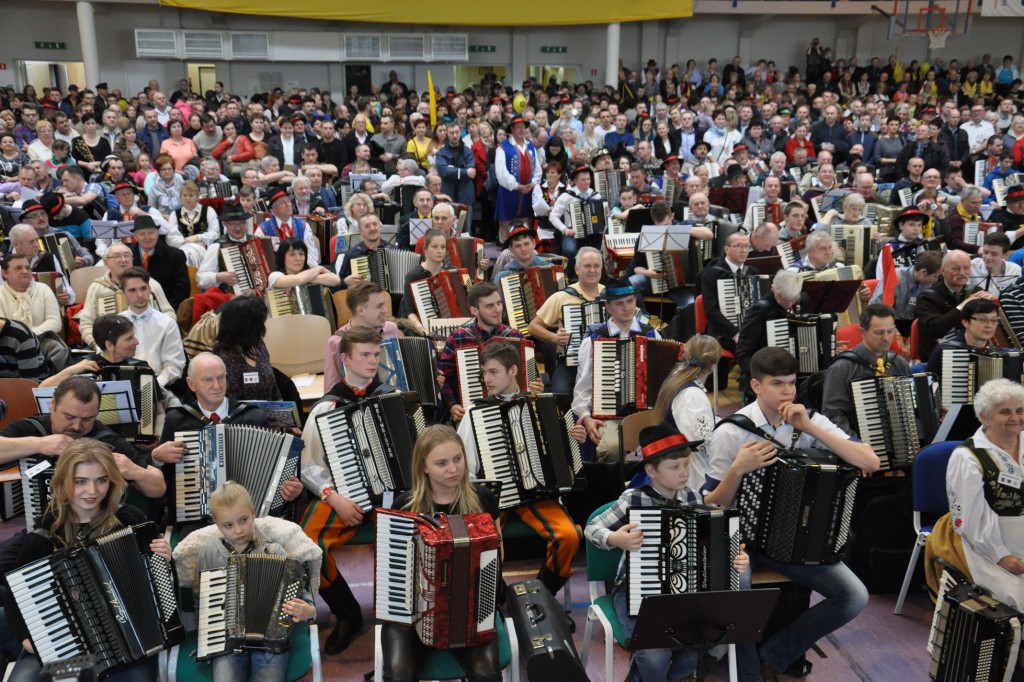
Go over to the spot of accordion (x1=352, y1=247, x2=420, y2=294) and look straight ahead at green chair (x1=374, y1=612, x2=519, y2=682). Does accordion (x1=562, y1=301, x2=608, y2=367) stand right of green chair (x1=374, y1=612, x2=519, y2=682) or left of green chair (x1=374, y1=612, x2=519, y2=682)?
left

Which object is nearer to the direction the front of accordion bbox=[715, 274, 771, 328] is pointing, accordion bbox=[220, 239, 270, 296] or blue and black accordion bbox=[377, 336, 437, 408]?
the blue and black accordion

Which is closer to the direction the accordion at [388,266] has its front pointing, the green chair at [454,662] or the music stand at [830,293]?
the green chair

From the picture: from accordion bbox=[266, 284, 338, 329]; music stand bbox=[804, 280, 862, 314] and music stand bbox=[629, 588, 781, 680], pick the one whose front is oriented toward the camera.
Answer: the accordion

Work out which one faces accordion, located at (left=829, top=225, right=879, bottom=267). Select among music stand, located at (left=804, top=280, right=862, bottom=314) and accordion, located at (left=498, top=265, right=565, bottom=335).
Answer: the music stand

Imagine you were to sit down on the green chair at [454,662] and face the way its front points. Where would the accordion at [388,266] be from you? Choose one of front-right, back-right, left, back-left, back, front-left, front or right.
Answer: back

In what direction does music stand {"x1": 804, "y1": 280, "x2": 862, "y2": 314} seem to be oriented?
away from the camera

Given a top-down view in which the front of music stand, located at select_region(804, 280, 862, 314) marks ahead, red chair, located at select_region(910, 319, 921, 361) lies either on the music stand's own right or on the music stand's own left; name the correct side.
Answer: on the music stand's own right

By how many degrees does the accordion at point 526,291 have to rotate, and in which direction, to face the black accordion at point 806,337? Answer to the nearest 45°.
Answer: approximately 45° to its left

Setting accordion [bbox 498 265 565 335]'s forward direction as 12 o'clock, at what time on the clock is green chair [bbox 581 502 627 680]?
The green chair is roughly at 12 o'clock from the accordion.

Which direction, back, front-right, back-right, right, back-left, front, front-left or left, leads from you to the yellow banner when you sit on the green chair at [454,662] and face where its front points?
back

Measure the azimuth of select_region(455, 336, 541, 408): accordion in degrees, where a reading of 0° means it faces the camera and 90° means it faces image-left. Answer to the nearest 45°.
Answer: approximately 0°

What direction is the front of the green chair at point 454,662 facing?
toward the camera

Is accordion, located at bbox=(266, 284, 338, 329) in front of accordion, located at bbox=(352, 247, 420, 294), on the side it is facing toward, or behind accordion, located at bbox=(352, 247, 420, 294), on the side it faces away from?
in front

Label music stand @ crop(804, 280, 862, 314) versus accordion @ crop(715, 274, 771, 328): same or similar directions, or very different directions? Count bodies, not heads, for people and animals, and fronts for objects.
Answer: very different directions

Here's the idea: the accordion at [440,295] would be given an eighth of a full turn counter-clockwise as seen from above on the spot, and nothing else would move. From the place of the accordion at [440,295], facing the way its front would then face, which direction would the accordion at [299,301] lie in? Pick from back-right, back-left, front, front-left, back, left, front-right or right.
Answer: back-right

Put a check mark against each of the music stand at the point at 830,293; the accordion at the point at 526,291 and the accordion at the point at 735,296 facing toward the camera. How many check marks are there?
2

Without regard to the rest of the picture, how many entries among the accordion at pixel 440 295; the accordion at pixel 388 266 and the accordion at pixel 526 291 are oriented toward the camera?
3

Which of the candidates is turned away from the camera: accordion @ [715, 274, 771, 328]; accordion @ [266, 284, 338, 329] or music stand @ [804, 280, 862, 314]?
the music stand

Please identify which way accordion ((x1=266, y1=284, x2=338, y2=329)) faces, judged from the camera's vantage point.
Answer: facing the viewer

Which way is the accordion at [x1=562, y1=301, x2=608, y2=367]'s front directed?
toward the camera

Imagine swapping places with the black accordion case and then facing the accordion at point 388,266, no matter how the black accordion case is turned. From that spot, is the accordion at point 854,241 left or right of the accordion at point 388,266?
right
